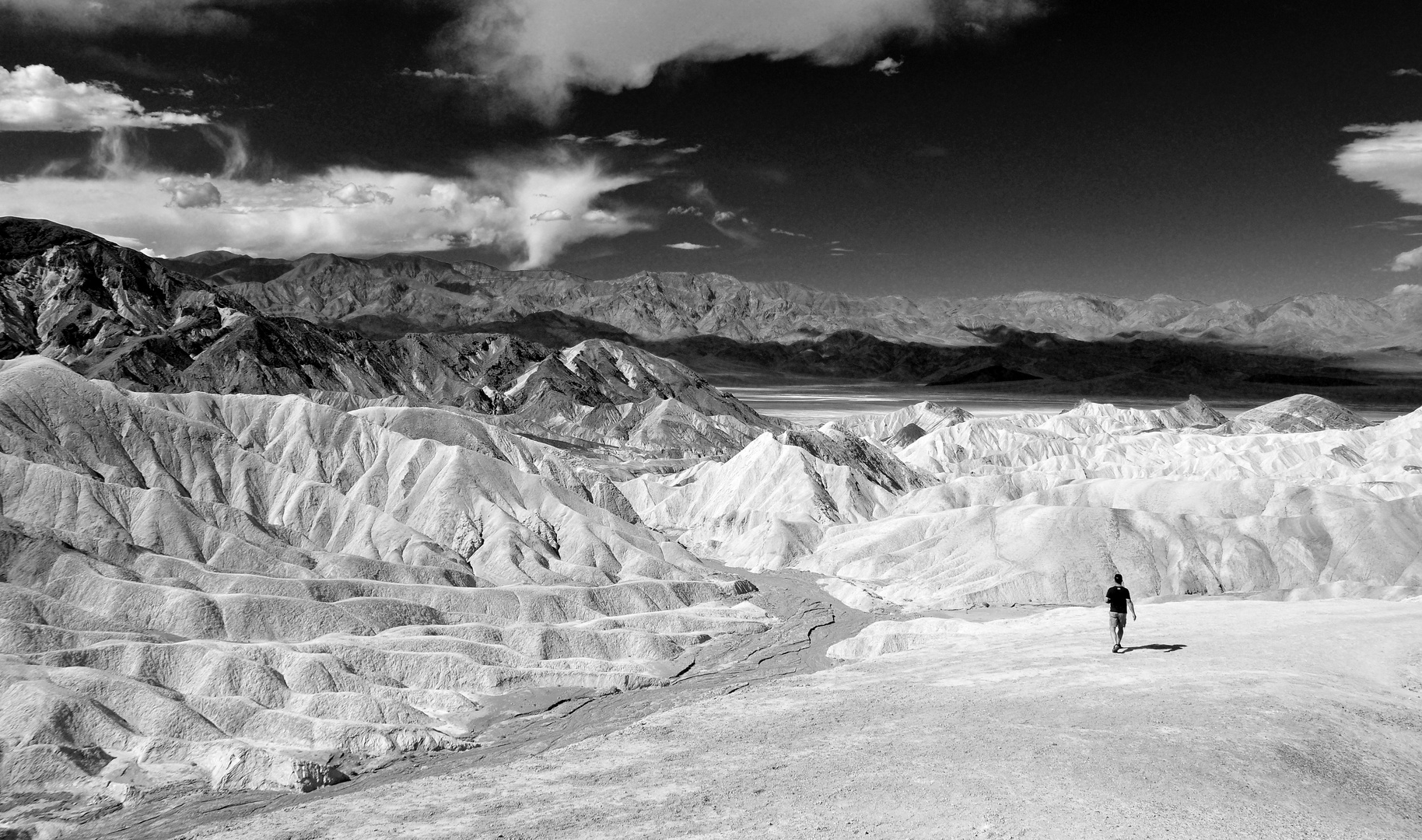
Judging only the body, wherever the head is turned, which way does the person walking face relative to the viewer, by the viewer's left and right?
facing away from the viewer
